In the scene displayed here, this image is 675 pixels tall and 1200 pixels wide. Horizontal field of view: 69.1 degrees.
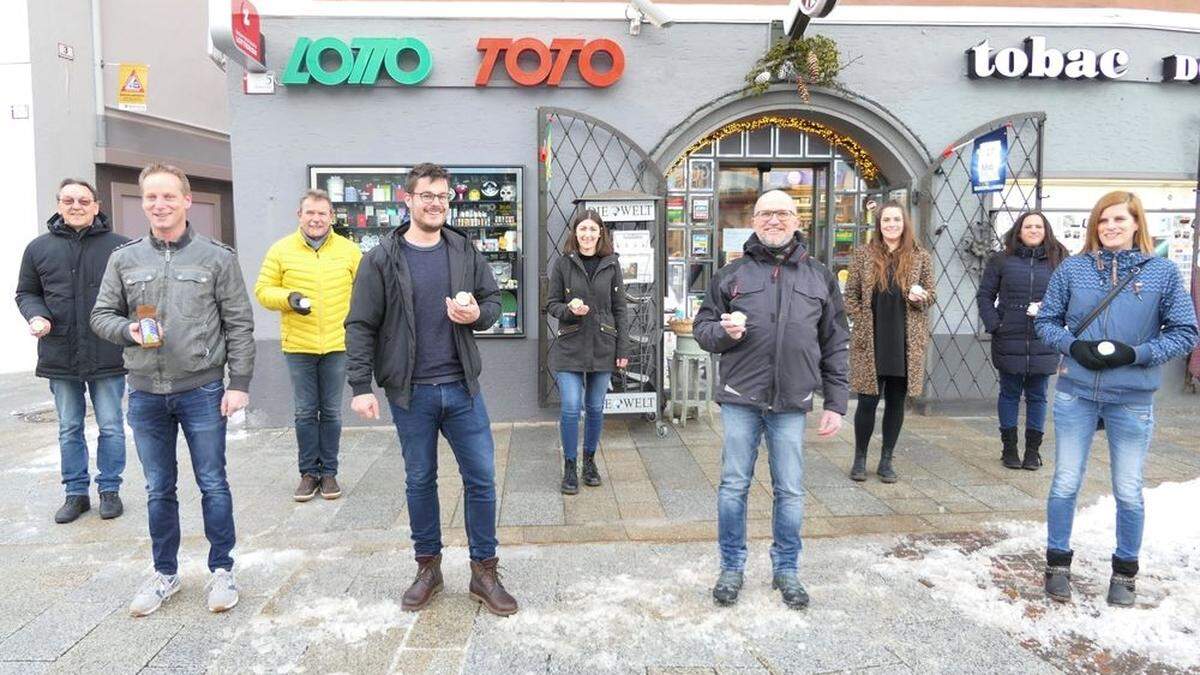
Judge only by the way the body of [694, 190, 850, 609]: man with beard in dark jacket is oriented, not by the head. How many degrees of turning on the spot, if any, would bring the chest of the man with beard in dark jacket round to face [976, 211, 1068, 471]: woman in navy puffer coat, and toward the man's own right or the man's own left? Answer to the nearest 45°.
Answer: approximately 135° to the man's own left

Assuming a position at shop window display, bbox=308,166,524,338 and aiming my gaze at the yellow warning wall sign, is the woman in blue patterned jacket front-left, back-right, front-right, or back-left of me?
back-left

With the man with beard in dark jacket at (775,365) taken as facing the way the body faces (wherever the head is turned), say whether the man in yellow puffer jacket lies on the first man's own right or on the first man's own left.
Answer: on the first man's own right

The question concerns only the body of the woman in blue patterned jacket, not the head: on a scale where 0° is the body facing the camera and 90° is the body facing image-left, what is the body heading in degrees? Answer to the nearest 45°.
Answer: approximately 0°

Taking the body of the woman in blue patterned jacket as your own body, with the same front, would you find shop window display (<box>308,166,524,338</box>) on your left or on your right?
on your right

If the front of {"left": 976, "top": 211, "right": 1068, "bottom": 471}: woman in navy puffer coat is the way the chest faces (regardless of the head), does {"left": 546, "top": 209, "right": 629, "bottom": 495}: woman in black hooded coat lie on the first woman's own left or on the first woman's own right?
on the first woman's own right
